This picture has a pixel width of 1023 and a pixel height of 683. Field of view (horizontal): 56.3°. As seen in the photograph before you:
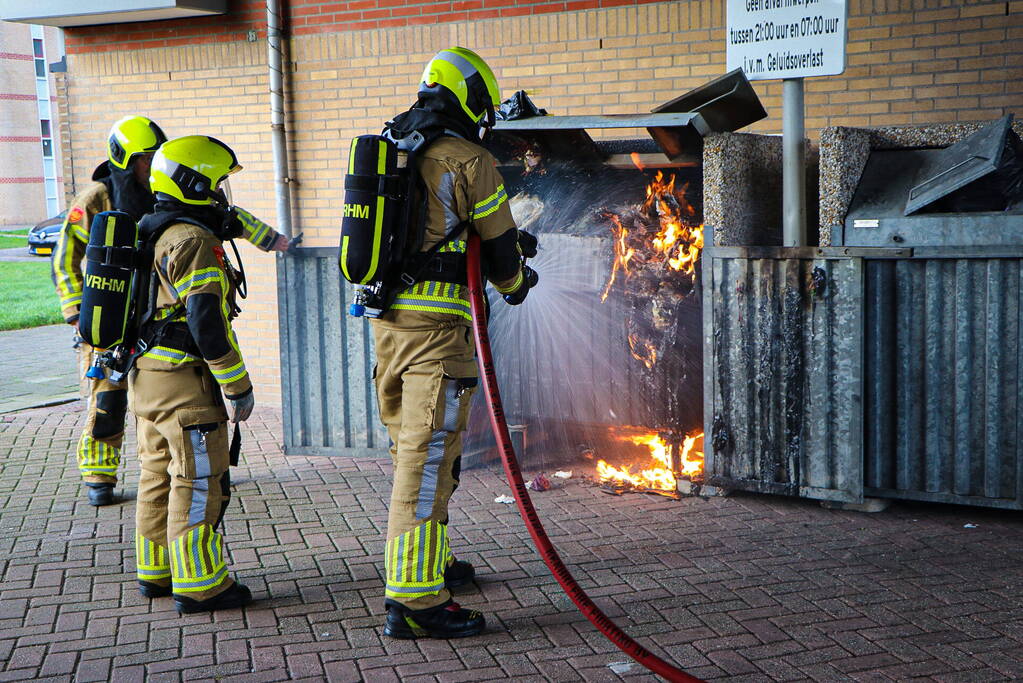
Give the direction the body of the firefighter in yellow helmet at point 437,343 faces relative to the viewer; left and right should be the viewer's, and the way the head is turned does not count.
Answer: facing to the right of the viewer

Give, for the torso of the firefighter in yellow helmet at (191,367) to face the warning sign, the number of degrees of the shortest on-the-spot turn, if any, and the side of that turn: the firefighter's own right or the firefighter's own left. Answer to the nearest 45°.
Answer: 0° — they already face it

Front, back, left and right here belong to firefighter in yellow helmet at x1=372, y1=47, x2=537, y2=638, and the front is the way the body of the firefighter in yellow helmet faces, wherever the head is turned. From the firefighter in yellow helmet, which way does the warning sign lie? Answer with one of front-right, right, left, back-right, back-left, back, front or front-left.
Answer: front-left

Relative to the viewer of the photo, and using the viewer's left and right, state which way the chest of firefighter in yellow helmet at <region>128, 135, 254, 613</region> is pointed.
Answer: facing to the right of the viewer

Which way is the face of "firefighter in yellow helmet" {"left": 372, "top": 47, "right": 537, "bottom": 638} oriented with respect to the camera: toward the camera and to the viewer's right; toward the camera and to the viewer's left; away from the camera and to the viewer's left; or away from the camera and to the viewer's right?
away from the camera and to the viewer's right

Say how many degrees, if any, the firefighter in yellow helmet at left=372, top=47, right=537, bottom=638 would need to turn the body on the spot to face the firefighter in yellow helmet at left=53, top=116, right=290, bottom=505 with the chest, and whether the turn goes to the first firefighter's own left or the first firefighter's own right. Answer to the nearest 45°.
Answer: approximately 135° to the first firefighter's own left

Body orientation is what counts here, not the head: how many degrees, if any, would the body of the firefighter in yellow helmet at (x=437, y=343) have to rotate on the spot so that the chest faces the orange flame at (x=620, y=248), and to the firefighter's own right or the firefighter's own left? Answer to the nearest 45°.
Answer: approximately 45° to the firefighter's own left
